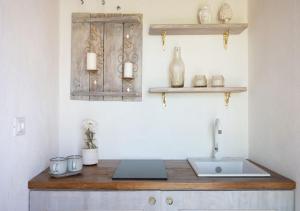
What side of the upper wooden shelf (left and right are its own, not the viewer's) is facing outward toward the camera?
front

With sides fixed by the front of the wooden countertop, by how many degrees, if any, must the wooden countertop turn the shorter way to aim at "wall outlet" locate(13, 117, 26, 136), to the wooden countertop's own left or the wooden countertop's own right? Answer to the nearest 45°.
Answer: approximately 90° to the wooden countertop's own right

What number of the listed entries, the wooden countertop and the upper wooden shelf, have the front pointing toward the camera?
2

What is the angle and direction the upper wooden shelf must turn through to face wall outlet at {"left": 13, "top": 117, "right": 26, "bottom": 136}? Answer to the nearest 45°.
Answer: approximately 45° to its right

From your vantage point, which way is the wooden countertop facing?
toward the camera

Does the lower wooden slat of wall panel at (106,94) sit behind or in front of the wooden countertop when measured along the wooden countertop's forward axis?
behind

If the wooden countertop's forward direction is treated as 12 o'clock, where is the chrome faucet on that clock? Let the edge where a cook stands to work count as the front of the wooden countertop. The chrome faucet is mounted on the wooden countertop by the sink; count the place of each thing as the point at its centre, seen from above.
The chrome faucet is roughly at 7 o'clock from the wooden countertop.

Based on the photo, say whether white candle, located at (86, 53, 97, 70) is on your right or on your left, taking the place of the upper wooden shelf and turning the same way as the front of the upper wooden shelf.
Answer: on your right

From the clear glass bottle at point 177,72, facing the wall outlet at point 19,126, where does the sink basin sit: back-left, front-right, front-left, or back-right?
back-left

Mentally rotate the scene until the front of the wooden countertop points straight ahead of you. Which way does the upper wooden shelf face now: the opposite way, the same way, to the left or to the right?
the same way

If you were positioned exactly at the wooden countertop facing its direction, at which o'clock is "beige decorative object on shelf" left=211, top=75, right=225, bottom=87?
The beige decorative object on shelf is roughly at 7 o'clock from the wooden countertop.
